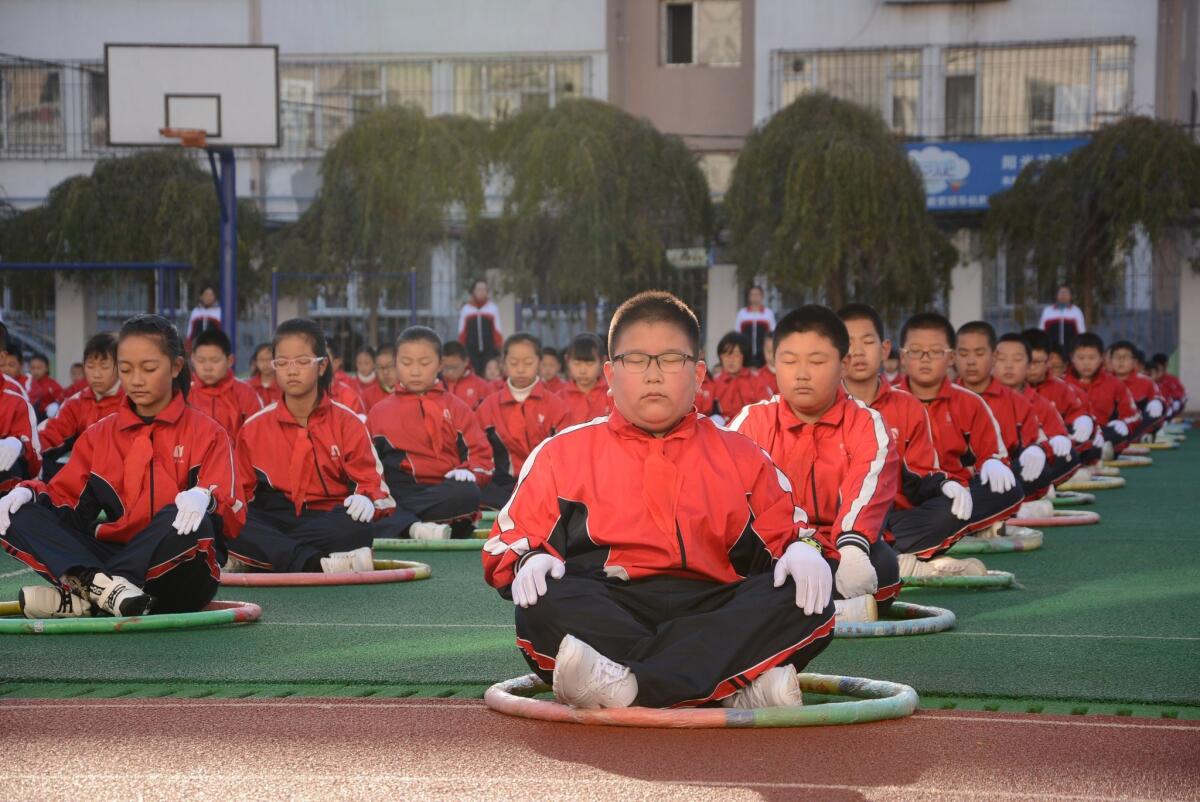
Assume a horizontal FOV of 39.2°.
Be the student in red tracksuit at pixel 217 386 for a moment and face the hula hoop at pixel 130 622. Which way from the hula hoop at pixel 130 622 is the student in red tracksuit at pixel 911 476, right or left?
left

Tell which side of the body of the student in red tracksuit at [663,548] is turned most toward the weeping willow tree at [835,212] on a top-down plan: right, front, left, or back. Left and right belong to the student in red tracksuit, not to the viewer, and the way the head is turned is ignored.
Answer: back

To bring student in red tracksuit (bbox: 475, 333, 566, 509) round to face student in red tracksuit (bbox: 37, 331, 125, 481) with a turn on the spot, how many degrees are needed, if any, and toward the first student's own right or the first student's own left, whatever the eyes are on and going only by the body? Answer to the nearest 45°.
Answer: approximately 45° to the first student's own right

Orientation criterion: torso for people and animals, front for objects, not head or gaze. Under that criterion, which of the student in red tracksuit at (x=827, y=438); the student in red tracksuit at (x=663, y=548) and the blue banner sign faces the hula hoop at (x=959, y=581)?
the blue banner sign

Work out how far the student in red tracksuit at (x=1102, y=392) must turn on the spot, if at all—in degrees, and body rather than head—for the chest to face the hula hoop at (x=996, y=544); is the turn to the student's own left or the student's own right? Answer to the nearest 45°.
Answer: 0° — they already face it

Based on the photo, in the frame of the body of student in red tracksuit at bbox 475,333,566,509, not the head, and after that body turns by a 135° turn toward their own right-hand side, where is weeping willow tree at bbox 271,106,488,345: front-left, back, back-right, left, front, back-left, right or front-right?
front-right

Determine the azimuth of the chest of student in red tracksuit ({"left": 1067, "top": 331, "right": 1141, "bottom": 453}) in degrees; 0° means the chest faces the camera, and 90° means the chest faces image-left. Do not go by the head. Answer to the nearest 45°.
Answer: approximately 0°
